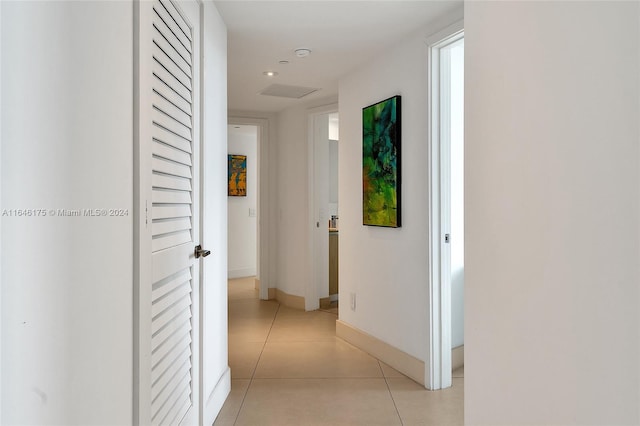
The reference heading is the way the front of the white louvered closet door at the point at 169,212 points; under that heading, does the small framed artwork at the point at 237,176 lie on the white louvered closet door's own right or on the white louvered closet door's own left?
on the white louvered closet door's own left

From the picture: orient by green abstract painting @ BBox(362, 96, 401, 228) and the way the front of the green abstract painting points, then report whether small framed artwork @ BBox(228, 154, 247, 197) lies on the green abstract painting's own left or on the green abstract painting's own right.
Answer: on the green abstract painting's own right

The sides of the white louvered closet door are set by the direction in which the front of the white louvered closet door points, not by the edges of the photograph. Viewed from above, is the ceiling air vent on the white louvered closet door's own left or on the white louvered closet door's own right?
on the white louvered closet door's own left

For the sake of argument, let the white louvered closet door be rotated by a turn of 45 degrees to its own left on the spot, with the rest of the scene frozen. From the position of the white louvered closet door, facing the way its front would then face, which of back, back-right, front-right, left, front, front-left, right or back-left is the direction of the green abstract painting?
front-left

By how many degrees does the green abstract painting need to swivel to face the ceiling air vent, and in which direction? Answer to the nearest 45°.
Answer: approximately 90° to its right
